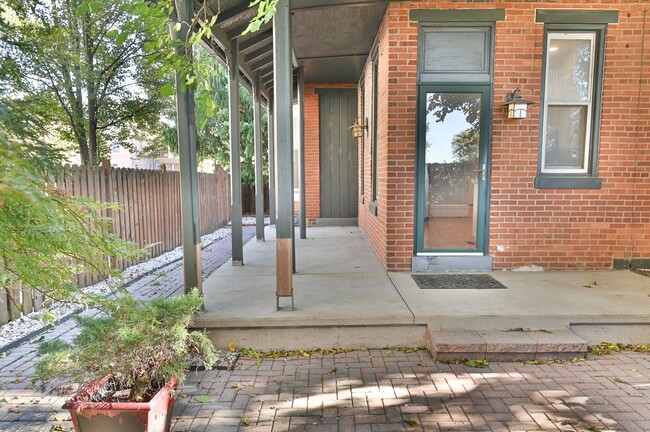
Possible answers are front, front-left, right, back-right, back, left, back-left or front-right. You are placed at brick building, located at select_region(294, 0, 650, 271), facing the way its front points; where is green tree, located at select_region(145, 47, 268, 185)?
back-right

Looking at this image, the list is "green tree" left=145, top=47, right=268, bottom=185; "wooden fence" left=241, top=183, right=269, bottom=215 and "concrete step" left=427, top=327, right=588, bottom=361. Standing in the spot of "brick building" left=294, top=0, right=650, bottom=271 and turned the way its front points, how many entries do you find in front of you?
1

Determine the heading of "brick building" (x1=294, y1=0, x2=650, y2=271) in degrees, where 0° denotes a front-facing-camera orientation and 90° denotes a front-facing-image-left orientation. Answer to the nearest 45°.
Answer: approximately 0°

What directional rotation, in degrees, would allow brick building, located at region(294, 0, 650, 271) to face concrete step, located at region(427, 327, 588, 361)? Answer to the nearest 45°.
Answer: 0° — it already faces it

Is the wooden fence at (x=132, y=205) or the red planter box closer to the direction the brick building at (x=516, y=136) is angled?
the red planter box

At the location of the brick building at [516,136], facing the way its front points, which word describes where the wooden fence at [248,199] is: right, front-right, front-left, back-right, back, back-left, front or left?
back-right

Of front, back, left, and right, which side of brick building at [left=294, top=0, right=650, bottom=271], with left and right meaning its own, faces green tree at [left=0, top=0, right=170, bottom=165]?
right
